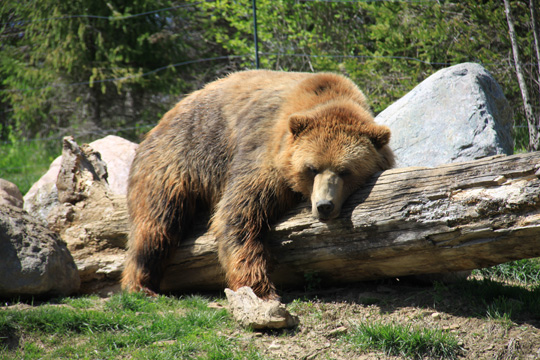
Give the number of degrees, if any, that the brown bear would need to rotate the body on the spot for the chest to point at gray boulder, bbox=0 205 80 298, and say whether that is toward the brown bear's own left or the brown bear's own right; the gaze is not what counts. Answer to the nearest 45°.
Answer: approximately 135° to the brown bear's own right

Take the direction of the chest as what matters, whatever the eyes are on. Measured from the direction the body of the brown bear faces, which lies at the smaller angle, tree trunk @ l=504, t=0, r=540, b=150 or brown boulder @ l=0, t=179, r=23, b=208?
the tree trunk

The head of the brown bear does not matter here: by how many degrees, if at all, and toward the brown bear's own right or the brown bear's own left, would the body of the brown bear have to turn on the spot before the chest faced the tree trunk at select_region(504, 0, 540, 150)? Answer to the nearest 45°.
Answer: approximately 90° to the brown bear's own left

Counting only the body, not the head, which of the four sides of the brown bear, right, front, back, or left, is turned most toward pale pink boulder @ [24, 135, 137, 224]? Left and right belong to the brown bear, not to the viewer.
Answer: back

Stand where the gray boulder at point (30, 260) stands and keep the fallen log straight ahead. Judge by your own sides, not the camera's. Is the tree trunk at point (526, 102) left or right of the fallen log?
left

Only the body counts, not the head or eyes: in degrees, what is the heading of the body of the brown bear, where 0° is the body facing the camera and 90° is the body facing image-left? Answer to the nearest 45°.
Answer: approximately 315°

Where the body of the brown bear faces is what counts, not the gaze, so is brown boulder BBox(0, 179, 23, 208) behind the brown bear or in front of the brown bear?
behind
